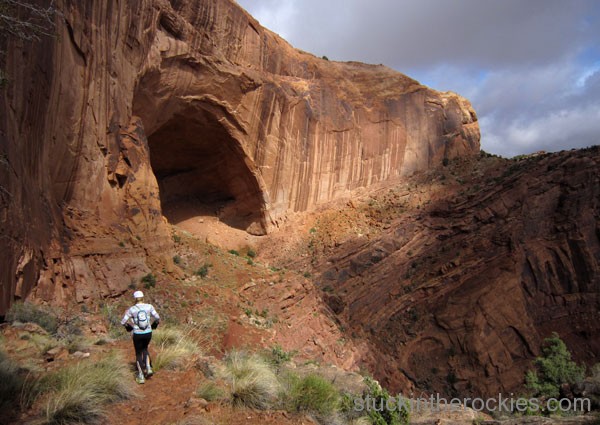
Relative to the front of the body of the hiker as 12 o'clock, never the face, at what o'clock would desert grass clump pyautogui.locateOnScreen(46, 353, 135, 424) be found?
The desert grass clump is roughly at 7 o'clock from the hiker.

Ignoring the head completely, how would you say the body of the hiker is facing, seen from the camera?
away from the camera

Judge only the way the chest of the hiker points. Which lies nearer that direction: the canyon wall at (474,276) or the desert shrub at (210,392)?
the canyon wall

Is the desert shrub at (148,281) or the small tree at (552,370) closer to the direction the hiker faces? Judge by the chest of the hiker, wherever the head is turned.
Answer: the desert shrub

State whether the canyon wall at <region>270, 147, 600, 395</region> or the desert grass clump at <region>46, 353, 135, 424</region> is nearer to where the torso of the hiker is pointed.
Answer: the canyon wall

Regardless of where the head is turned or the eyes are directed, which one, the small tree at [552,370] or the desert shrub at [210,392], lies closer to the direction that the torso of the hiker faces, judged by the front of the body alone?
the small tree

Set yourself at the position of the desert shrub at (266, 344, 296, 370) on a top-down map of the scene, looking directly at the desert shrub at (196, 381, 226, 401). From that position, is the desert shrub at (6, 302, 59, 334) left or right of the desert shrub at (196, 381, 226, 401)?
right

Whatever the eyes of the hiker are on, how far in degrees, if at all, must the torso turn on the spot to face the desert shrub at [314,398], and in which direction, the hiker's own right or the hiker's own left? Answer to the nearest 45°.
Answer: approximately 90° to the hiker's own right

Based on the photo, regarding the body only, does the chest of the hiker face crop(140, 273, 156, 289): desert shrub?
yes

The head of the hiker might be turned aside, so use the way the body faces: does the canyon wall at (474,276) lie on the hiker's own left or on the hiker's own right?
on the hiker's own right
